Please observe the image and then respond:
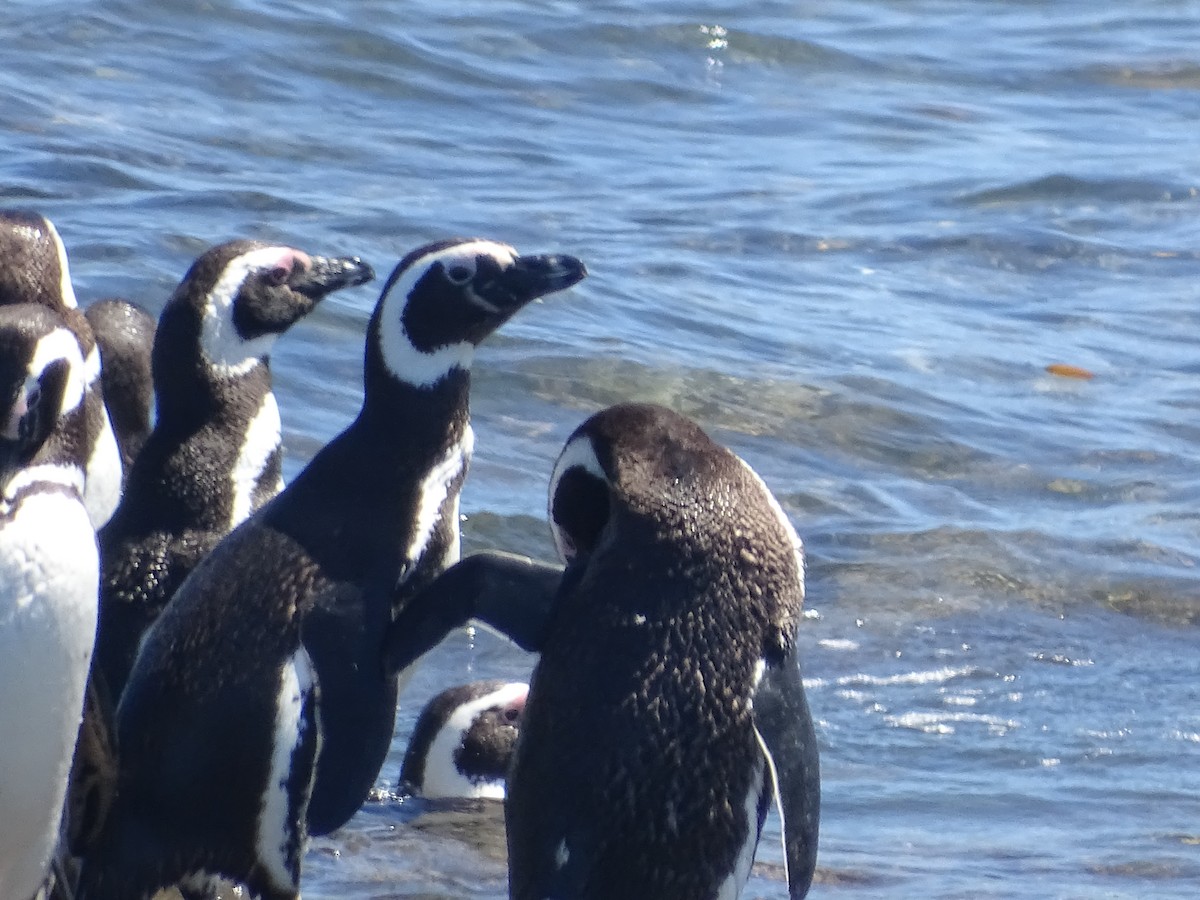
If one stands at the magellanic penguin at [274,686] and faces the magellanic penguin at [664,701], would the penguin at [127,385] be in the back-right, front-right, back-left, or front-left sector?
back-left

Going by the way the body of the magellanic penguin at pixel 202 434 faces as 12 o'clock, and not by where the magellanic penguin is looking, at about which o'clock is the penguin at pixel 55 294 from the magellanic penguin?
The penguin is roughly at 8 o'clock from the magellanic penguin.

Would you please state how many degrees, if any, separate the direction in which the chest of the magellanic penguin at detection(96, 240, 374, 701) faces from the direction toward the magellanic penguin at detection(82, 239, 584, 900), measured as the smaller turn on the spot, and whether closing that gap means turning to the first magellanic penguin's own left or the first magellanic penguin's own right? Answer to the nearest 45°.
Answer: approximately 90° to the first magellanic penguin's own right

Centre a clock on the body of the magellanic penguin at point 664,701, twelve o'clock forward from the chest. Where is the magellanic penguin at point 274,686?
the magellanic penguin at point 274,686 is roughly at 10 o'clock from the magellanic penguin at point 664,701.

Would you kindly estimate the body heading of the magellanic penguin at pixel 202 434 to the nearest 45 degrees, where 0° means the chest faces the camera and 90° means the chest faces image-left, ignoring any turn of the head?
approximately 270°

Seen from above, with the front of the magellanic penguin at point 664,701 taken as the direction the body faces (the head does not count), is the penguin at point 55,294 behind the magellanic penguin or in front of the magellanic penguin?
in front

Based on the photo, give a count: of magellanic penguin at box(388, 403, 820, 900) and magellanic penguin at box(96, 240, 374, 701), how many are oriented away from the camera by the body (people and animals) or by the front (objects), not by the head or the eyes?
1

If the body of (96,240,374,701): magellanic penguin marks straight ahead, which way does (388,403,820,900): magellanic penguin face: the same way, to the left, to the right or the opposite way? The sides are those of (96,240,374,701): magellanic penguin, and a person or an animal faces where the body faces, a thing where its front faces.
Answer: to the left

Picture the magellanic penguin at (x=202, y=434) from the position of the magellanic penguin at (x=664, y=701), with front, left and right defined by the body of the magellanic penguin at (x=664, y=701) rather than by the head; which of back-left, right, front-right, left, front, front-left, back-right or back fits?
front-left

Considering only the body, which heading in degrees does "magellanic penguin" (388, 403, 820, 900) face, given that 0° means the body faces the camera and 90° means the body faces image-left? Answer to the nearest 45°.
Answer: approximately 180°

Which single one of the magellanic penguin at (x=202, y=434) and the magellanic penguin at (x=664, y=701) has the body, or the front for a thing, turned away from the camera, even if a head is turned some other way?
the magellanic penguin at (x=664, y=701)
